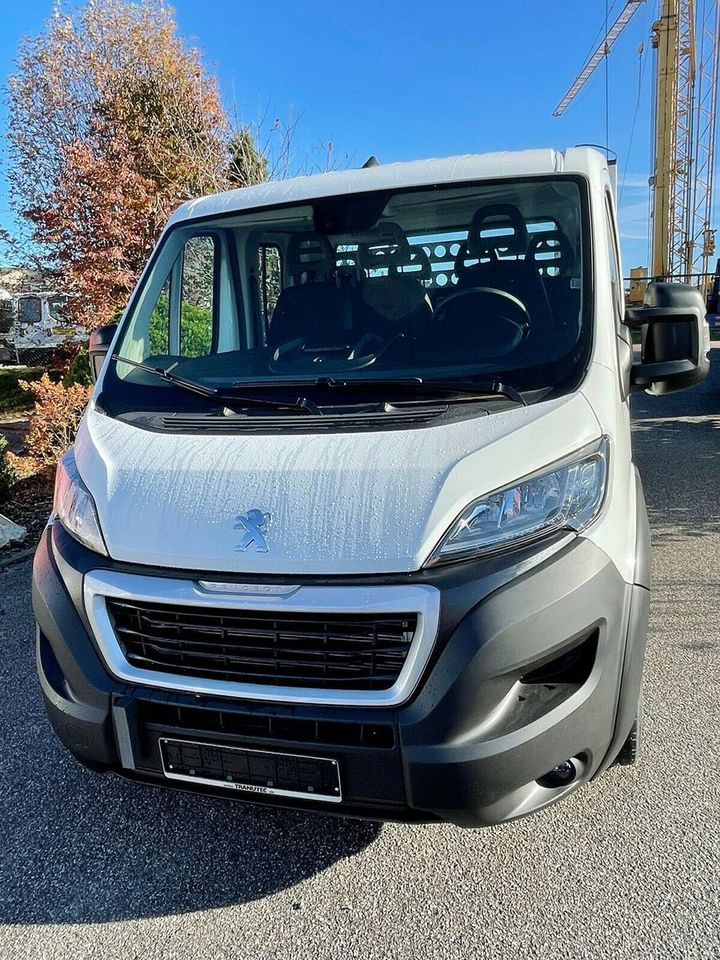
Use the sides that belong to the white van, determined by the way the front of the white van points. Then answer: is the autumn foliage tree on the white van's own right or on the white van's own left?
on the white van's own right

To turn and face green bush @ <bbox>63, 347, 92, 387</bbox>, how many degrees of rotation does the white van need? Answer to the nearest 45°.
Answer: approximately 90° to its right

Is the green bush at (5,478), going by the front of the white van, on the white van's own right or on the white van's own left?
on the white van's own right

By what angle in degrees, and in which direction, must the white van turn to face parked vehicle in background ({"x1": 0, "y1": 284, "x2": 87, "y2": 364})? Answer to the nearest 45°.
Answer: approximately 90° to its right
